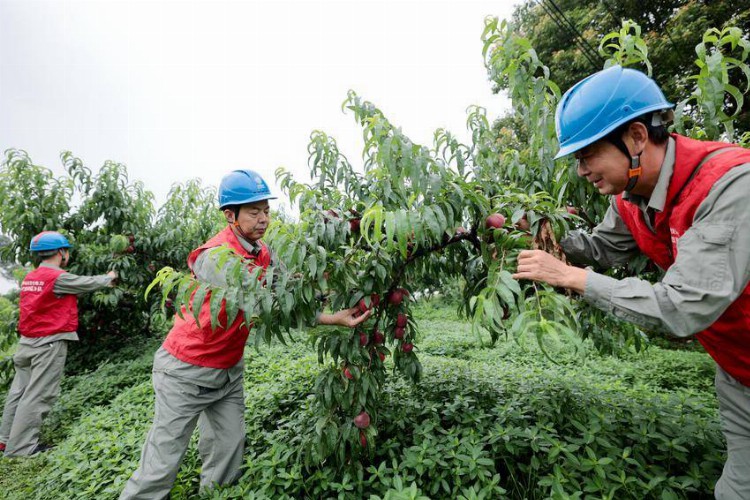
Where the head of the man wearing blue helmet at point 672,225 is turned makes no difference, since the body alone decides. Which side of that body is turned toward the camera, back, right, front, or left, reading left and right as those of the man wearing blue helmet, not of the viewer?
left

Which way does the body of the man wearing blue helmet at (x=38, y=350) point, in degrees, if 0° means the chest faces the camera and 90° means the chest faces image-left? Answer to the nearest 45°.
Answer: approximately 225°

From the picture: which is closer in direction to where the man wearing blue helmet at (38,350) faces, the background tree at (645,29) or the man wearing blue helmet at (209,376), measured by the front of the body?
the background tree

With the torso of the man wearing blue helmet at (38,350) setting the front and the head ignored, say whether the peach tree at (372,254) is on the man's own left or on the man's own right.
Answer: on the man's own right

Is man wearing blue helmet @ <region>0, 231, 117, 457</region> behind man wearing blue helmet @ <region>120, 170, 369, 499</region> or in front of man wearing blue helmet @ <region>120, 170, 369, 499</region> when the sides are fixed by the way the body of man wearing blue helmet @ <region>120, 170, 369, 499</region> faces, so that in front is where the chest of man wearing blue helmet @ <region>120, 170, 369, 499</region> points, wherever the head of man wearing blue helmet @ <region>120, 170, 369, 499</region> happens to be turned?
behind

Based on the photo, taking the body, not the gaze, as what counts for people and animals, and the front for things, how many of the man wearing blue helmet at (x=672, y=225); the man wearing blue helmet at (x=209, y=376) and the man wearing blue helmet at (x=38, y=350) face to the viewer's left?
1

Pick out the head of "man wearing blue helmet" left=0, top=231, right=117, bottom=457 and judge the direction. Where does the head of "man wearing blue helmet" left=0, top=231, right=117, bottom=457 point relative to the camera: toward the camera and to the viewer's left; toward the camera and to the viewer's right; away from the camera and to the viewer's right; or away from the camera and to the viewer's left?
away from the camera and to the viewer's right

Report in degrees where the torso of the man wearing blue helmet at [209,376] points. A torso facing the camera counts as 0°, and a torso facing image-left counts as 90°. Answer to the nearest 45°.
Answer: approximately 315°

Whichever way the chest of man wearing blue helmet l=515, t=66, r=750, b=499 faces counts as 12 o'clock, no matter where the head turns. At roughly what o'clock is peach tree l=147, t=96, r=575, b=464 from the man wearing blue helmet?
The peach tree is roughly at 12 o'clock from the man wearing blue helmet.

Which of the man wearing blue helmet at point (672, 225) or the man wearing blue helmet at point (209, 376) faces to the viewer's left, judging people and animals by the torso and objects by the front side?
the man wearing blue helmet at point (672, 225)

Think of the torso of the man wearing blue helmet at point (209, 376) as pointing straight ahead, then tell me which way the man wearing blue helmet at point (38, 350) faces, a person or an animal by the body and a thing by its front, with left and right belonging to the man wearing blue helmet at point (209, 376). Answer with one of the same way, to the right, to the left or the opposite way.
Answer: to the left

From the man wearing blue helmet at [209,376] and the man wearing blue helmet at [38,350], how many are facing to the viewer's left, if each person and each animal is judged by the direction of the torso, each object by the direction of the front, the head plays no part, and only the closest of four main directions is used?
0
